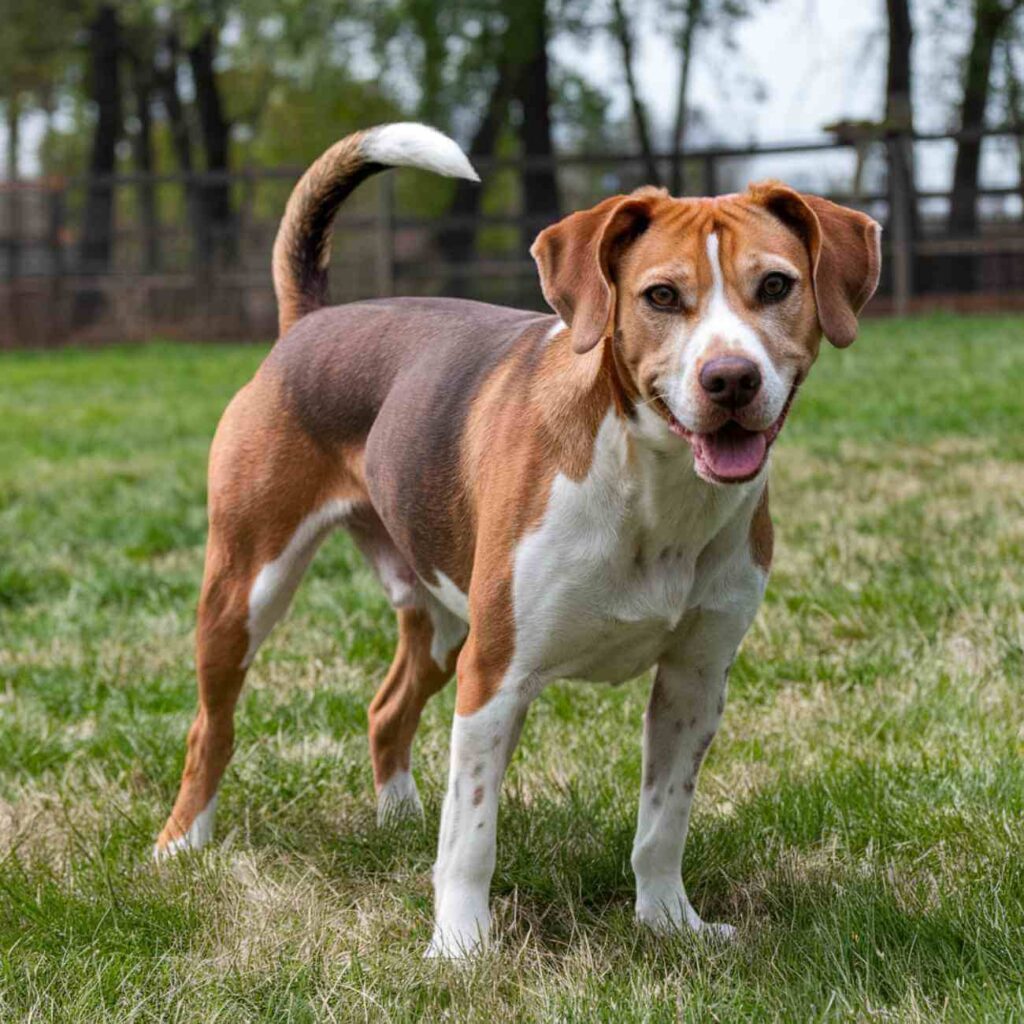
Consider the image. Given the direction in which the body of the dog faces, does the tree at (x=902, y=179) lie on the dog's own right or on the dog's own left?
on the dog's own left

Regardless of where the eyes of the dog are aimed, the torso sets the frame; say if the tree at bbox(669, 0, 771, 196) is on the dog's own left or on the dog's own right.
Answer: on the dog's own left

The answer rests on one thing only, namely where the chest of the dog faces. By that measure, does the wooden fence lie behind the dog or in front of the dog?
behind

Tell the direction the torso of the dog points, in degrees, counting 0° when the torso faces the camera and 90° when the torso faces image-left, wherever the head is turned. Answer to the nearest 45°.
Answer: approximately 315°

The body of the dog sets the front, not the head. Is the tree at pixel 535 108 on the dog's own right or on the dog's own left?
on the dog's own left

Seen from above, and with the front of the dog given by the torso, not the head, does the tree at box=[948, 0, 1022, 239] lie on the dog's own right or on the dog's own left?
on the dog's own left
